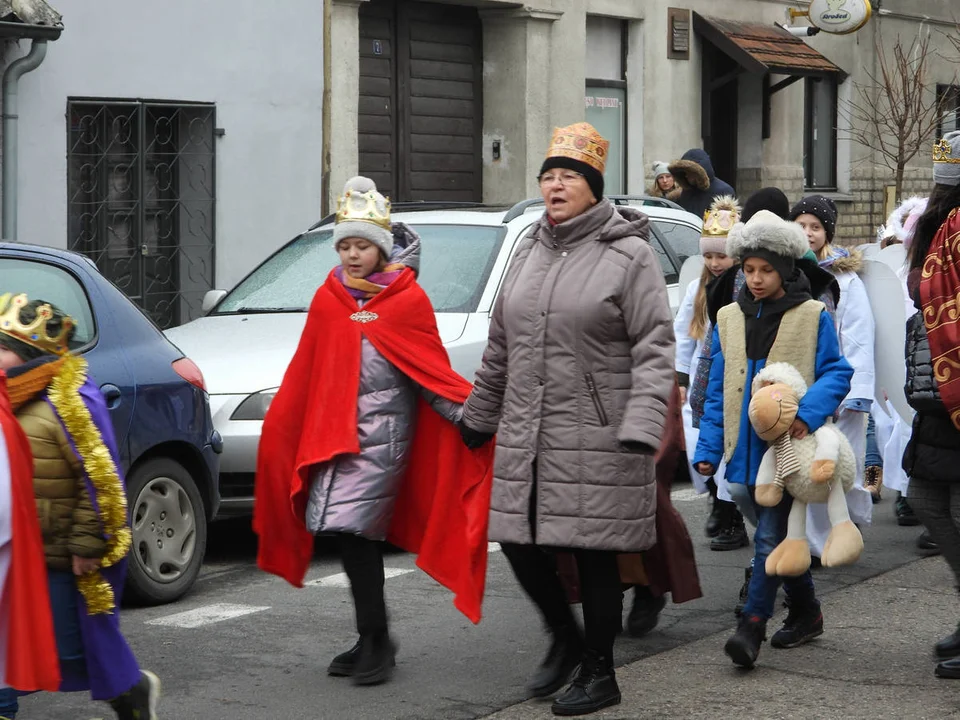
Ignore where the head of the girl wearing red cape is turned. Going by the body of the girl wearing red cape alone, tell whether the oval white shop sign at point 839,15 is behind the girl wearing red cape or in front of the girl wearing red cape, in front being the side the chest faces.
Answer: behind

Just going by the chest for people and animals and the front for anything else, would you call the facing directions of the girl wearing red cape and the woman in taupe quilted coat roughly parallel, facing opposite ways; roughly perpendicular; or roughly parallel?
roughly parallel

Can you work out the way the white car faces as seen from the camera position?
facing the viewer and to the left of the viewer

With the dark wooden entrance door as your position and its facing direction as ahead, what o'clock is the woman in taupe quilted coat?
The woman in taupe quilted coat is roughly at 12 o'clock from the dark wooden entrance door.

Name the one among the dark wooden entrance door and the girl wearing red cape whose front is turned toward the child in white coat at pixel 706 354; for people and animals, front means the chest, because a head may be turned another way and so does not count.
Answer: the dark wooden entrance door

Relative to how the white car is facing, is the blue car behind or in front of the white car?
in front

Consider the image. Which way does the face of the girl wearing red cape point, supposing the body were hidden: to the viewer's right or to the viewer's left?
to the viewer's left

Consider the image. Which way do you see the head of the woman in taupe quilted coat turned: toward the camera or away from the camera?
toward the camera

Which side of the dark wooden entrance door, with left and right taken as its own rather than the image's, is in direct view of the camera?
front

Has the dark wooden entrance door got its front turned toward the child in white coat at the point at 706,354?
yes
